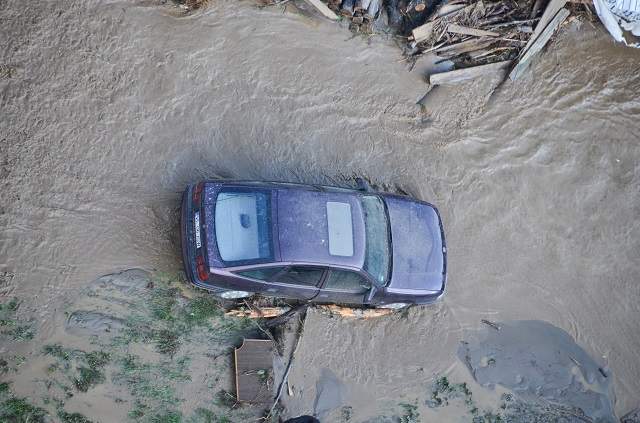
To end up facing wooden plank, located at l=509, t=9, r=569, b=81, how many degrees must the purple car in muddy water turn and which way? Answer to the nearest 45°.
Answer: approximately 45° to its left

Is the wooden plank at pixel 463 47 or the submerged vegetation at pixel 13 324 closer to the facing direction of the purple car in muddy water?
the wooden plank

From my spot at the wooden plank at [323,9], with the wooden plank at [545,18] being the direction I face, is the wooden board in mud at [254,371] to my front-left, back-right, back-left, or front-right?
back-right

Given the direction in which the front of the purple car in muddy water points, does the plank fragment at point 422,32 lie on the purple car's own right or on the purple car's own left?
on the purple car's own left

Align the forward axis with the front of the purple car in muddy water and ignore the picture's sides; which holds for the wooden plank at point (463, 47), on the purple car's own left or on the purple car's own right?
on the purple car's own left

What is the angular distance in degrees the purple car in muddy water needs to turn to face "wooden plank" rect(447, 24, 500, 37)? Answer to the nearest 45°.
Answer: approximately 45° to its left

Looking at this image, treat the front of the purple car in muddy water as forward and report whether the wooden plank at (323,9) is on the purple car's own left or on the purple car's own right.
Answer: on the purple car's own left

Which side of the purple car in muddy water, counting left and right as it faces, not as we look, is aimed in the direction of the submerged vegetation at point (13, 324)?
back

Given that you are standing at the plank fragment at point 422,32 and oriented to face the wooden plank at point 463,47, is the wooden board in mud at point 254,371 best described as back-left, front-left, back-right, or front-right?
back-right

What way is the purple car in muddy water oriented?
to the viewer's right
